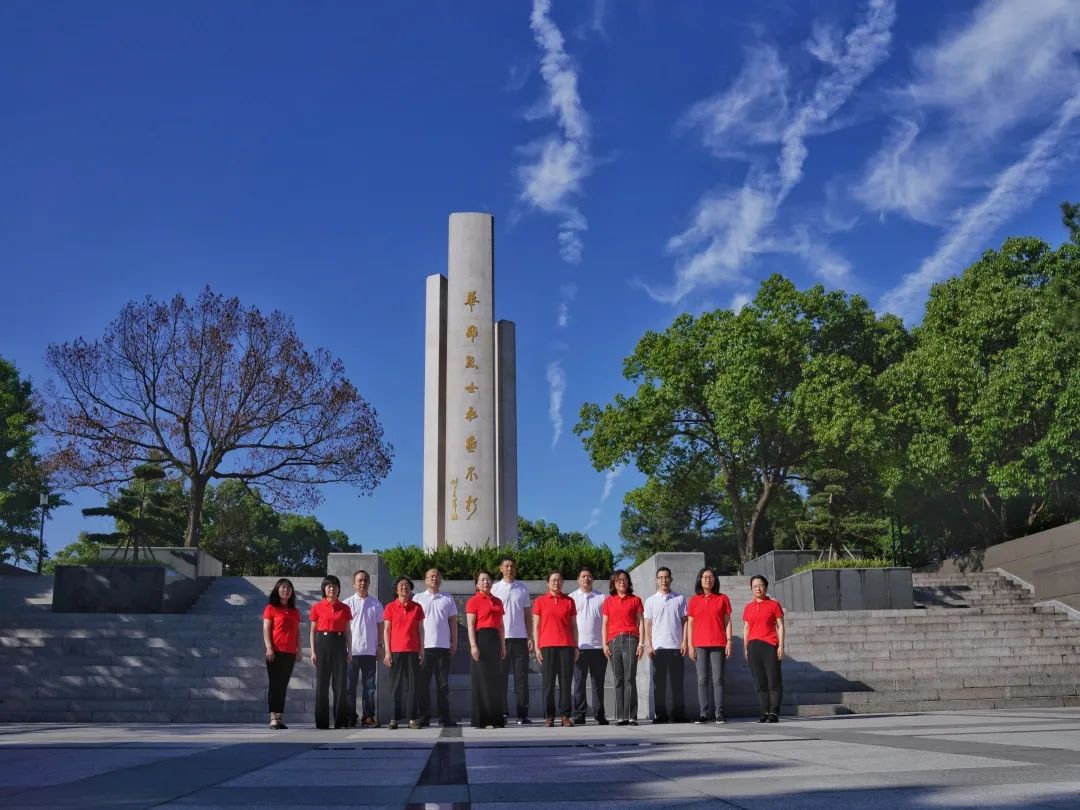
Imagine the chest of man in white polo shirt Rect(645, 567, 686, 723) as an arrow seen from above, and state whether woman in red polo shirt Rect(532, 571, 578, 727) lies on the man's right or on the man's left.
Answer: on the man's right

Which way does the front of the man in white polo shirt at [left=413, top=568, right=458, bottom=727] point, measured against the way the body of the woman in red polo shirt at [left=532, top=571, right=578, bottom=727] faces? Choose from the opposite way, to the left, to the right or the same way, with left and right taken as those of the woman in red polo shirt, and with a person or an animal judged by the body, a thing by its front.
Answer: the same way

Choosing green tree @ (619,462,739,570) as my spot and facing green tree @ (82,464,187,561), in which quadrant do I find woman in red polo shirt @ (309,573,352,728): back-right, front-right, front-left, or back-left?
front-left

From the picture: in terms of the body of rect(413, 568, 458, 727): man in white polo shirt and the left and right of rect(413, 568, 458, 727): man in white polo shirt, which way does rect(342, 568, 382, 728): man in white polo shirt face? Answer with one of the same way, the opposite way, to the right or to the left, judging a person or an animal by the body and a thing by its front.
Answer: the same way

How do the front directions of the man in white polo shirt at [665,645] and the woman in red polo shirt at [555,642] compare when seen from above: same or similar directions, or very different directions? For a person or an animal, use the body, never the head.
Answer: same or similar directions

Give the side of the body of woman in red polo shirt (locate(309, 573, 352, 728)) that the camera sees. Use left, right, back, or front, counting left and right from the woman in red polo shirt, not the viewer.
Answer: front

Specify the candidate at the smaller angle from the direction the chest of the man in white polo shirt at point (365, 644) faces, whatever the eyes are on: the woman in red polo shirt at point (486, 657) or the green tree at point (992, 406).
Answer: the woman in red polo shirt

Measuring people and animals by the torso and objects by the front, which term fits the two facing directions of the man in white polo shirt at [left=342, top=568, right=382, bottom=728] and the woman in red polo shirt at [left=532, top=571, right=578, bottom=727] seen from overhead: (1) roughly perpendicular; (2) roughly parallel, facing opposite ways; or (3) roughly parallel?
roughly parallel

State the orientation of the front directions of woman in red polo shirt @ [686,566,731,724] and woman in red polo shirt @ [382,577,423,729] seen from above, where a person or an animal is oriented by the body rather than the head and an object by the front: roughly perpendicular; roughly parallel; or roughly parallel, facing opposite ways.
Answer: roughly parallel

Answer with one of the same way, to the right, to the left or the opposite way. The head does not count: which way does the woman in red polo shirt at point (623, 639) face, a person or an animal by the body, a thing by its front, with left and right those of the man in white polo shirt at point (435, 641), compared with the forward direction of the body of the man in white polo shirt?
the same way

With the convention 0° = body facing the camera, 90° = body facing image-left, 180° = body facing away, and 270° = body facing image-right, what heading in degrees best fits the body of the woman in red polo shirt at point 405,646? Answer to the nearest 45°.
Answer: approximately 0°

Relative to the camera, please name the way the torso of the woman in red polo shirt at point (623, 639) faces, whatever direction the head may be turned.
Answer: toward the camera

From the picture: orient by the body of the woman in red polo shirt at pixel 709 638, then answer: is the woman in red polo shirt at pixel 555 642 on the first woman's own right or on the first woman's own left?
on the first woman's own right

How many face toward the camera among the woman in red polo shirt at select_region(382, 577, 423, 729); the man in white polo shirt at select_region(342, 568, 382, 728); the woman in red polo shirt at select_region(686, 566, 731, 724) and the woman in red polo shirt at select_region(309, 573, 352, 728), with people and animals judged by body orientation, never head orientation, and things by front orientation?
4

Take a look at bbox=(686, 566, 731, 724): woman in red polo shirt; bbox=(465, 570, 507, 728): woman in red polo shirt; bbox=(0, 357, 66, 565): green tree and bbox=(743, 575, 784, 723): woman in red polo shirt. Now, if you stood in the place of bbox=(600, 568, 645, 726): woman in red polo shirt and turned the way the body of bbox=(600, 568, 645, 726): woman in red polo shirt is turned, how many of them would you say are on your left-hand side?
2

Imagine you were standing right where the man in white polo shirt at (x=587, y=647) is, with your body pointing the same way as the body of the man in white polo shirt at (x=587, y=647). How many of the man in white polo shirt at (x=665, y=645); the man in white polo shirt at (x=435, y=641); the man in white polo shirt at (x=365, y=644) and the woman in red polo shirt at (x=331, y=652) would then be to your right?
3

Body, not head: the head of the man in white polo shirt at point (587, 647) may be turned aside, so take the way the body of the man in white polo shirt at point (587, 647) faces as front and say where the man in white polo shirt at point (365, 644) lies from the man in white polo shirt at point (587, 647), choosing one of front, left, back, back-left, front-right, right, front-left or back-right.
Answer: right

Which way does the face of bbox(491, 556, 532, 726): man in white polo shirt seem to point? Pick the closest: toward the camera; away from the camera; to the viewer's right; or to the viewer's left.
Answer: toward the camera
